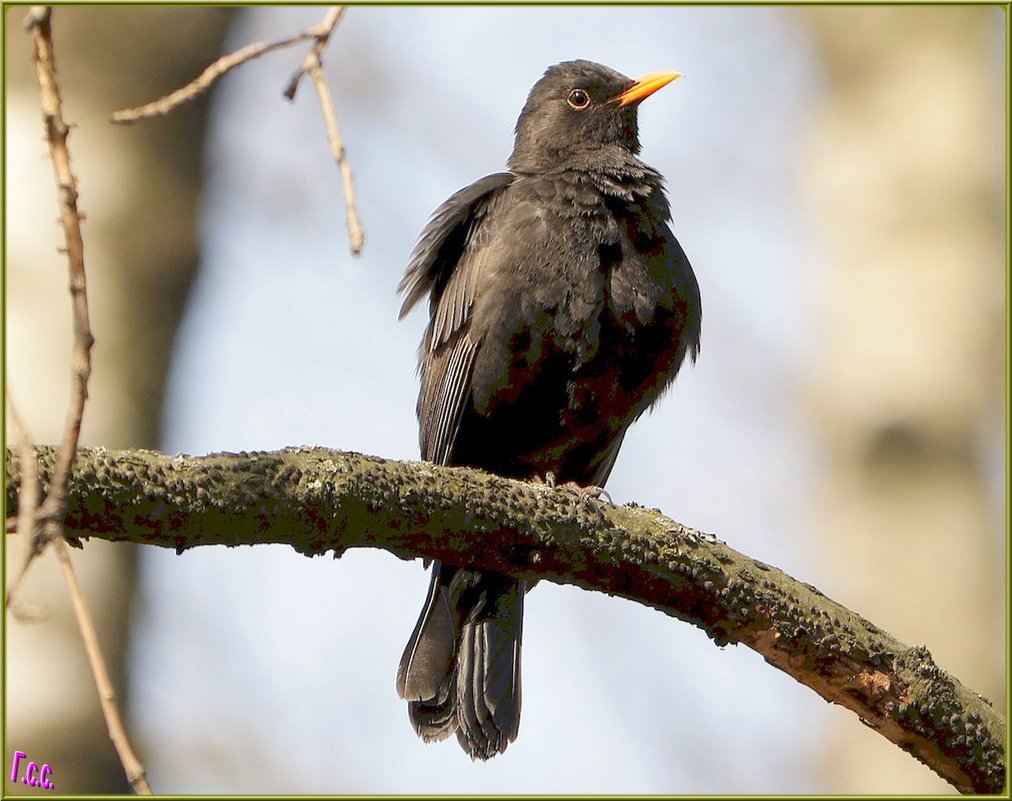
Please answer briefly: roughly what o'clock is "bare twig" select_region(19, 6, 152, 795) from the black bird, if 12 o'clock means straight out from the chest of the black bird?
The bare twig is roughly at 4 o'clock from the black bird.

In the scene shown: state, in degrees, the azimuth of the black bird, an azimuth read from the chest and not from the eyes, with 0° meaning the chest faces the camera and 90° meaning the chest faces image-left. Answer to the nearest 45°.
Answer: approximately 315°

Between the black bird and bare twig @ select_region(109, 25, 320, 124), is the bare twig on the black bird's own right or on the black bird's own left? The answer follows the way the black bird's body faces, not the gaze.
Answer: on the black bird's own right

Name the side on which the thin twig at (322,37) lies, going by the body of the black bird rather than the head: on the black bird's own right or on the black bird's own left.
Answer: on the black bird's own right
